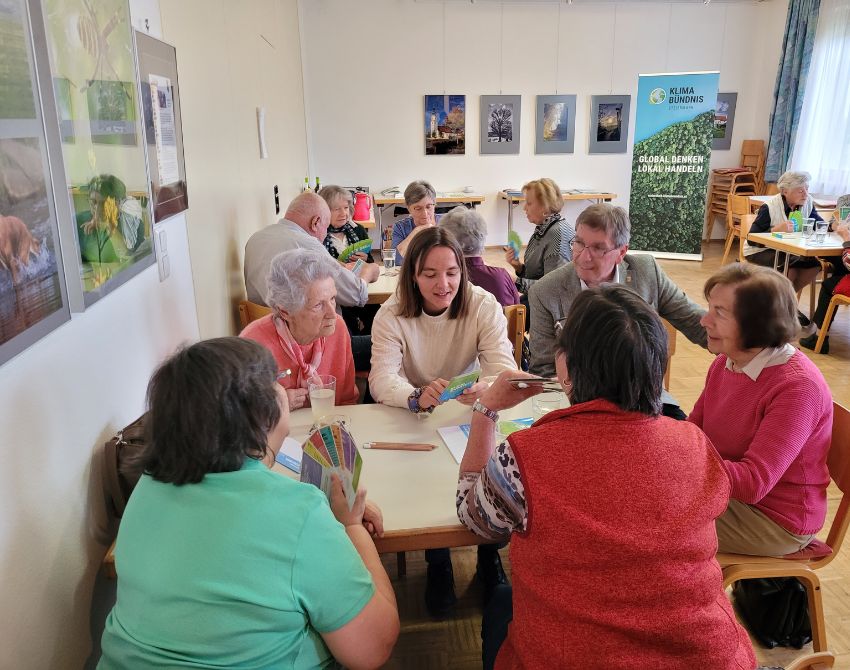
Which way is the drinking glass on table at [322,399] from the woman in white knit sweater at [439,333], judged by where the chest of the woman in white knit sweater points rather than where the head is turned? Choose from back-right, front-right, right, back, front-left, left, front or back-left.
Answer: front-right

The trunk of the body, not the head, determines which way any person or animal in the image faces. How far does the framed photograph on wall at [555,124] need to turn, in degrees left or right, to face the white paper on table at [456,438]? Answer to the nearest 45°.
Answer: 0° — it already faces it

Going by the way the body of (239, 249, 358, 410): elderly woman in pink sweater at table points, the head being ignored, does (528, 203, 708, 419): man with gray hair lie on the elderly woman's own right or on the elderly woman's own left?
on the elderly woman's own left

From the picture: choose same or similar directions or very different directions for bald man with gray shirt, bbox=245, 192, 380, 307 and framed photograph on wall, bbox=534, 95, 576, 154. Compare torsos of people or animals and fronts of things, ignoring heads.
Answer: very different directions

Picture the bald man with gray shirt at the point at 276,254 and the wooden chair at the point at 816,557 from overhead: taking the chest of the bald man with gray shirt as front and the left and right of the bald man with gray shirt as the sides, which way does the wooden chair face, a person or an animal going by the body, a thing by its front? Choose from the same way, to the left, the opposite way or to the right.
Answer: to the left

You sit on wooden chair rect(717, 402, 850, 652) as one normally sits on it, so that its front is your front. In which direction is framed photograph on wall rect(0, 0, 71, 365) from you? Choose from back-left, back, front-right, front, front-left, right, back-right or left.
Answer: front-left

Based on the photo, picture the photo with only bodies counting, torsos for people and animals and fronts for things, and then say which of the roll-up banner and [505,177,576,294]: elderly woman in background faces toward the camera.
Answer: the roll-up banner

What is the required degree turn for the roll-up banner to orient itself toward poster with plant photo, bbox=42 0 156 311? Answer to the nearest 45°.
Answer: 0° — it already faces it

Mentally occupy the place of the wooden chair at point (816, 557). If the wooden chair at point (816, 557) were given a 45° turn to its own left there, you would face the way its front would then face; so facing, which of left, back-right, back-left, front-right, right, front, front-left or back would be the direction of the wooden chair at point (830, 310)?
back-right

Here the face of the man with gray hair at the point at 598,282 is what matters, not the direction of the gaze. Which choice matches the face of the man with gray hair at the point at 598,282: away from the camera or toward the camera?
toward the camera

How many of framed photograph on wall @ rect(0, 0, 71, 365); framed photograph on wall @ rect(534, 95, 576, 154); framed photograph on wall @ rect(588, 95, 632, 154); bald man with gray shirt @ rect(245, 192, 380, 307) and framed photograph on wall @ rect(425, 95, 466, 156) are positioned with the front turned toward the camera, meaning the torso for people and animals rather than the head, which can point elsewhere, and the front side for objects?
3

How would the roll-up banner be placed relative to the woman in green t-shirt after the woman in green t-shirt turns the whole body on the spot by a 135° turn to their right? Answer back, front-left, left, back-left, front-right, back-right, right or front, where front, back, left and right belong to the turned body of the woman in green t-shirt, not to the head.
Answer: back-left

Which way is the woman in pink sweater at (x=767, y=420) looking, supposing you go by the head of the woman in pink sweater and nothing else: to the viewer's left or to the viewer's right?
to the viewer's left

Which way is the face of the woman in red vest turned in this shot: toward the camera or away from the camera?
away from the camera

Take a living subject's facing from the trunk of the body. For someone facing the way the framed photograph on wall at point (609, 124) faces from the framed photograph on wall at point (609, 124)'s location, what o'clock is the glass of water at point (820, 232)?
The glass of water is roughly at 11 o'clock from the framed photograph on wall.

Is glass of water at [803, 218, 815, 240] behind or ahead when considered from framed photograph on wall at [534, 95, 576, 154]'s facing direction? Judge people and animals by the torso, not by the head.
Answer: ahead

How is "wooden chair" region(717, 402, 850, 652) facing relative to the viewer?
to the viewer's left

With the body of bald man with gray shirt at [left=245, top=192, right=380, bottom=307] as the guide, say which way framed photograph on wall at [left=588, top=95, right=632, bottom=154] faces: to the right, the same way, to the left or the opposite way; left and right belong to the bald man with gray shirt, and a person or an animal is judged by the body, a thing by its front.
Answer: the opposite way

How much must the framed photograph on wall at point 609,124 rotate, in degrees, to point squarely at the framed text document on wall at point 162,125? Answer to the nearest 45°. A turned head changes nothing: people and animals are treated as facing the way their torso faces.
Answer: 0° — it already faces it

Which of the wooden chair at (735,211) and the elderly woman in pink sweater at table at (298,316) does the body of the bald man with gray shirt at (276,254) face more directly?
the wooden chair

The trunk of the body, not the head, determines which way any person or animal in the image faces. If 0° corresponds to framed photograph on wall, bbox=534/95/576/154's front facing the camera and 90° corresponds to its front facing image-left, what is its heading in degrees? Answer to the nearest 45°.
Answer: approximately 0°

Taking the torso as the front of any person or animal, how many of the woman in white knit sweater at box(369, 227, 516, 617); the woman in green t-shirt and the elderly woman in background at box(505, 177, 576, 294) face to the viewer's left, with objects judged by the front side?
1
